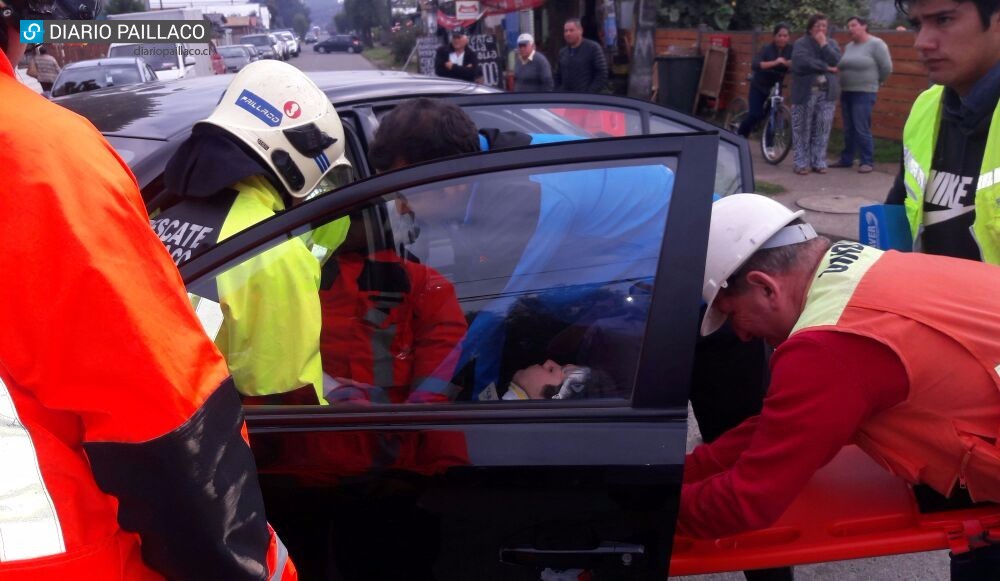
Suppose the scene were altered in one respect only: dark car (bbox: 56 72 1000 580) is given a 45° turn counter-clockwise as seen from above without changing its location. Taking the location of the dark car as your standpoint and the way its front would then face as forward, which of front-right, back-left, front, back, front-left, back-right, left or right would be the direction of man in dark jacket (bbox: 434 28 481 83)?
back

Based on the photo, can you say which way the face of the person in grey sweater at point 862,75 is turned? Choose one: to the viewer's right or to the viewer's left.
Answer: to the viewer's left

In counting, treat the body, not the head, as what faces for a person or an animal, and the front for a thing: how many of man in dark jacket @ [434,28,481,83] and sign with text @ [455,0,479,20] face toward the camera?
2

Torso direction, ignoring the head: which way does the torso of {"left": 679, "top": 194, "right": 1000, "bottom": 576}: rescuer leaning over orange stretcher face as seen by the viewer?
to the viewer's left

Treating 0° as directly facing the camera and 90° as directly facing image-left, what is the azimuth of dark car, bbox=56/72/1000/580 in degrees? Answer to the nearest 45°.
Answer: approximately 45°

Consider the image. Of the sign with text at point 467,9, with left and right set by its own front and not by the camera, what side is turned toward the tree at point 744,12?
left

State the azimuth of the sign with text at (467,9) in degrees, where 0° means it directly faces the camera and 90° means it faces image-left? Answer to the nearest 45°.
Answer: approximately 0°

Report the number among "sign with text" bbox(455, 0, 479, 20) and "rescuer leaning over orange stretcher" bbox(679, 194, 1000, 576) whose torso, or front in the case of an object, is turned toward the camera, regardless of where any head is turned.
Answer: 1

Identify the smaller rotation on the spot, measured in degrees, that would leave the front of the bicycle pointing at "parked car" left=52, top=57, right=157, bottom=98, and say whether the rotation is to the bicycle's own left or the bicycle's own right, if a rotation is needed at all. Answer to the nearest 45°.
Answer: approximately 135° to the bicycle's own right

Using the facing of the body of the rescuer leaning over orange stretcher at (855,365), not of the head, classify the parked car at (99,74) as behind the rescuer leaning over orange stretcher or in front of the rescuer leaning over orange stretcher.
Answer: in front
